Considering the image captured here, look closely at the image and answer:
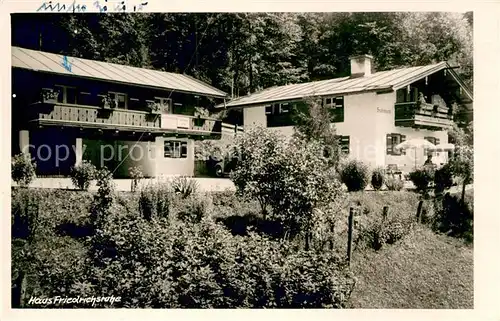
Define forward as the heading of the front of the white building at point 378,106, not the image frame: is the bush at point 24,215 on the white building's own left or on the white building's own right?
on the white building's own right

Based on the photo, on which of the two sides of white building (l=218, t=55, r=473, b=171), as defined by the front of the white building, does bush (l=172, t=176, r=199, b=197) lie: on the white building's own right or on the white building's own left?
on the white building's own right

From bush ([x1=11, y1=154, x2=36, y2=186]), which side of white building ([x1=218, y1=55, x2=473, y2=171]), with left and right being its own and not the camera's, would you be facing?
right
